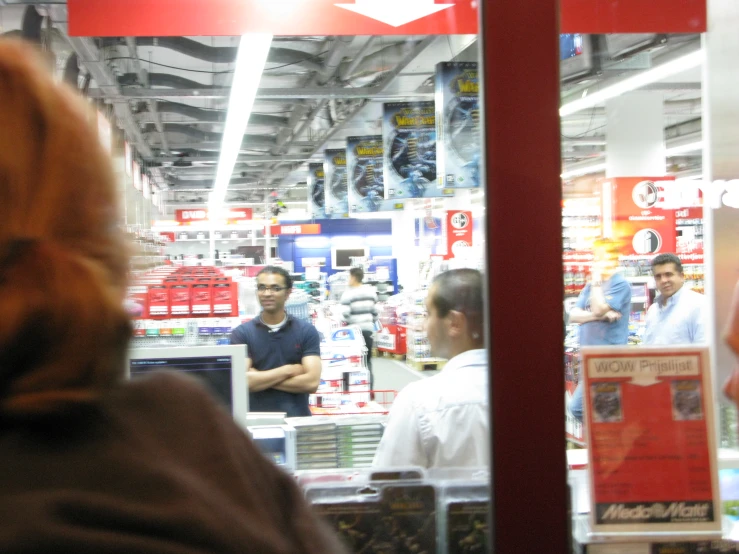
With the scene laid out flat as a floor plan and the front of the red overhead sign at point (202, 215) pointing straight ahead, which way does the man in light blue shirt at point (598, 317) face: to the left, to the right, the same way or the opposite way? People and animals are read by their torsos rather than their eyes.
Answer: to the right

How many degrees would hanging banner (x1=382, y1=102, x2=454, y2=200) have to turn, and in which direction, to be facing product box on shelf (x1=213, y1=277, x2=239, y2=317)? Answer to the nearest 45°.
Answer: approximately 135° to its right

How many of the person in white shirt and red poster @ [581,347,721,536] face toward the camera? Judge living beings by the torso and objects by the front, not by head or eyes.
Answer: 1

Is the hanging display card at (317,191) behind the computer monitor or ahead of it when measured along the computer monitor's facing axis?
behind

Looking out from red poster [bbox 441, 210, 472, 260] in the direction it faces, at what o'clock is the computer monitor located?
The computer monitor is roughly at 12 o'clock from the red poster.

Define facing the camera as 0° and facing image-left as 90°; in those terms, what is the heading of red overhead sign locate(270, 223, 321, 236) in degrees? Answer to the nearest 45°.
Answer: approximately 0°
